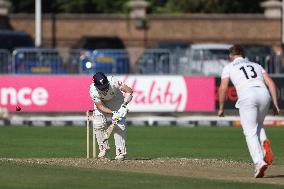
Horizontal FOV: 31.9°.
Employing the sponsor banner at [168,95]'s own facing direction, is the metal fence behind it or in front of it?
behind

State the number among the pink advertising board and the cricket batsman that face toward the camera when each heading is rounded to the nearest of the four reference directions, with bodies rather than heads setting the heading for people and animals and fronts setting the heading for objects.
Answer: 2

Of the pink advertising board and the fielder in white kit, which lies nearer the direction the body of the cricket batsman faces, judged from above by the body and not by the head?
the fielder in white kit

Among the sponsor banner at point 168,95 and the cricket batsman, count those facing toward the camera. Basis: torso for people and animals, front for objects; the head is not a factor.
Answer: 2

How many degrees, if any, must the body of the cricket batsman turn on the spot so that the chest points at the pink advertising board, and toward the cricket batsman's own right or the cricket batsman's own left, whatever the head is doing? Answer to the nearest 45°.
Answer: approximately 180°

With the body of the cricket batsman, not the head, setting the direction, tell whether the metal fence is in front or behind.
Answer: behind

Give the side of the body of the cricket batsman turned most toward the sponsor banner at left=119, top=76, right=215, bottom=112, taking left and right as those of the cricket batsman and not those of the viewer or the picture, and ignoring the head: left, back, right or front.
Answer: back

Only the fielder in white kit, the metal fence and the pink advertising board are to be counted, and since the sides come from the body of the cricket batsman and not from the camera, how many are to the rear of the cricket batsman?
2

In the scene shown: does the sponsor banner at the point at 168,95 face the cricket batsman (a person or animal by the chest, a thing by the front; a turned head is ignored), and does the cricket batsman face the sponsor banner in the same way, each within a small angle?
no

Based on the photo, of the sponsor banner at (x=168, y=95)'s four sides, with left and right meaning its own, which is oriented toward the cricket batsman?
front

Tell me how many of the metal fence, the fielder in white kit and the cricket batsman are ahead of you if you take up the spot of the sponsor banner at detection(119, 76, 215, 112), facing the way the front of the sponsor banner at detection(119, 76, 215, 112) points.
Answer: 2

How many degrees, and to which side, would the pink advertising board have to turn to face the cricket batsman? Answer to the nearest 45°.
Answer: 0° — it already faces them

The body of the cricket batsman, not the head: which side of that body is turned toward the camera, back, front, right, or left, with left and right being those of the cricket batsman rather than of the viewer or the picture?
front

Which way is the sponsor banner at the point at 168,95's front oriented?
toward the camera
